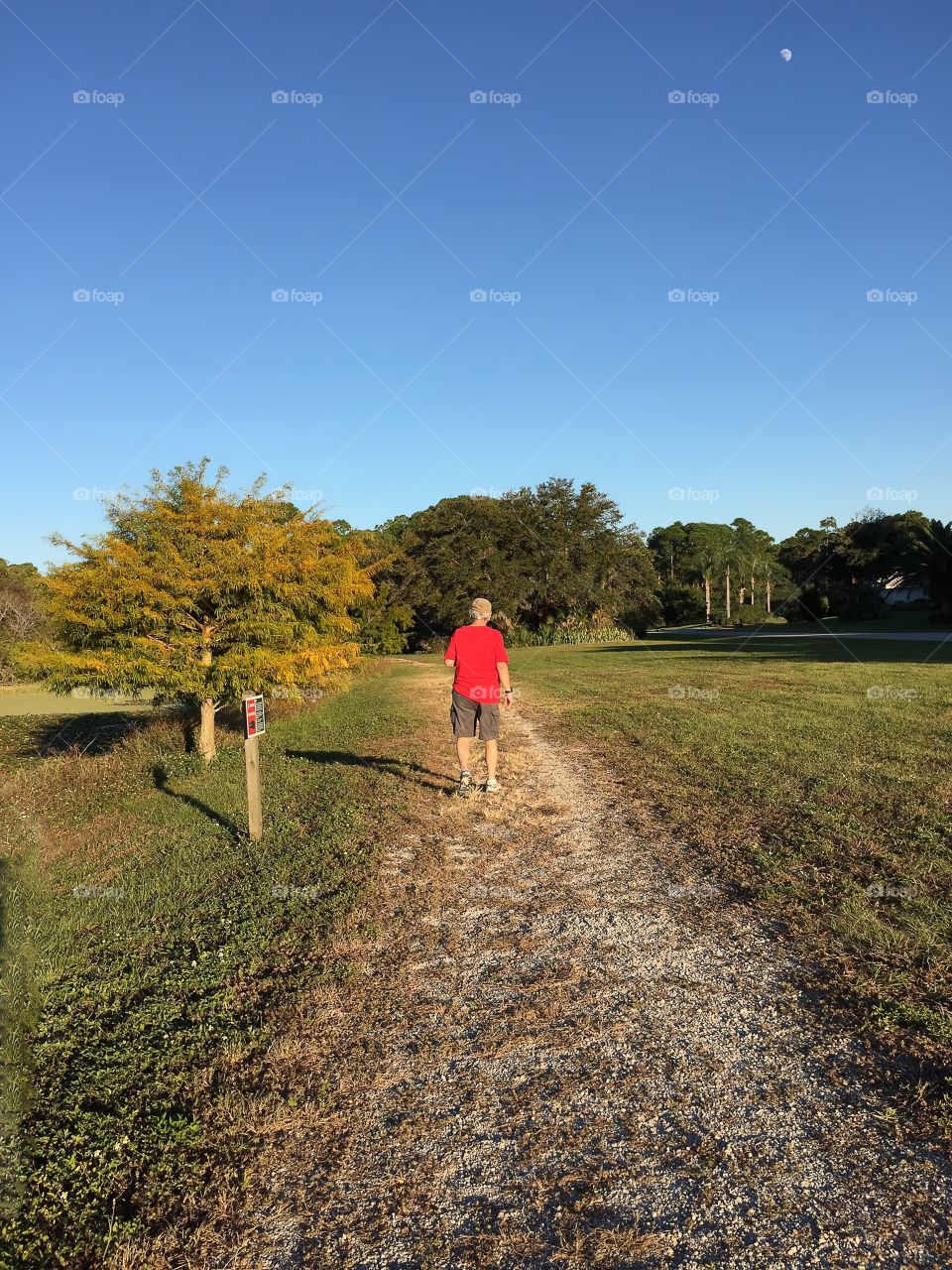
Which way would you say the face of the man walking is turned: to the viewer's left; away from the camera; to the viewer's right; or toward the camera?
away from the camera

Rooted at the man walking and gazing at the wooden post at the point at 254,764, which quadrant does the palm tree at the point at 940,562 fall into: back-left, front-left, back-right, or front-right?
back-right

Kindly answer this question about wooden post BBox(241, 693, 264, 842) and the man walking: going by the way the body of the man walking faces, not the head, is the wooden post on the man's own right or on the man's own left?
on the man's own left

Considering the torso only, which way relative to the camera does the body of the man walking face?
away from the camera

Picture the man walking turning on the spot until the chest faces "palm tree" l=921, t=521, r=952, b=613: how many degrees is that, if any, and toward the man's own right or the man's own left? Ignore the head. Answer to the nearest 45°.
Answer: approximately 45° to the man's own right

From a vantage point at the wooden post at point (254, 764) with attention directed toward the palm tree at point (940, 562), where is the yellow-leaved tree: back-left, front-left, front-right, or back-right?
front-left

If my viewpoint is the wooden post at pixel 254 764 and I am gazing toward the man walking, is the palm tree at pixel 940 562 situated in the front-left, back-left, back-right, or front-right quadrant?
front-left

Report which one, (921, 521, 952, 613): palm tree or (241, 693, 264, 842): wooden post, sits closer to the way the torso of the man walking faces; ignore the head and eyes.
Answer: the palm tree

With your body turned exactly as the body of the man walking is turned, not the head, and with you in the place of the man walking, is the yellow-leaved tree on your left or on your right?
on your left
